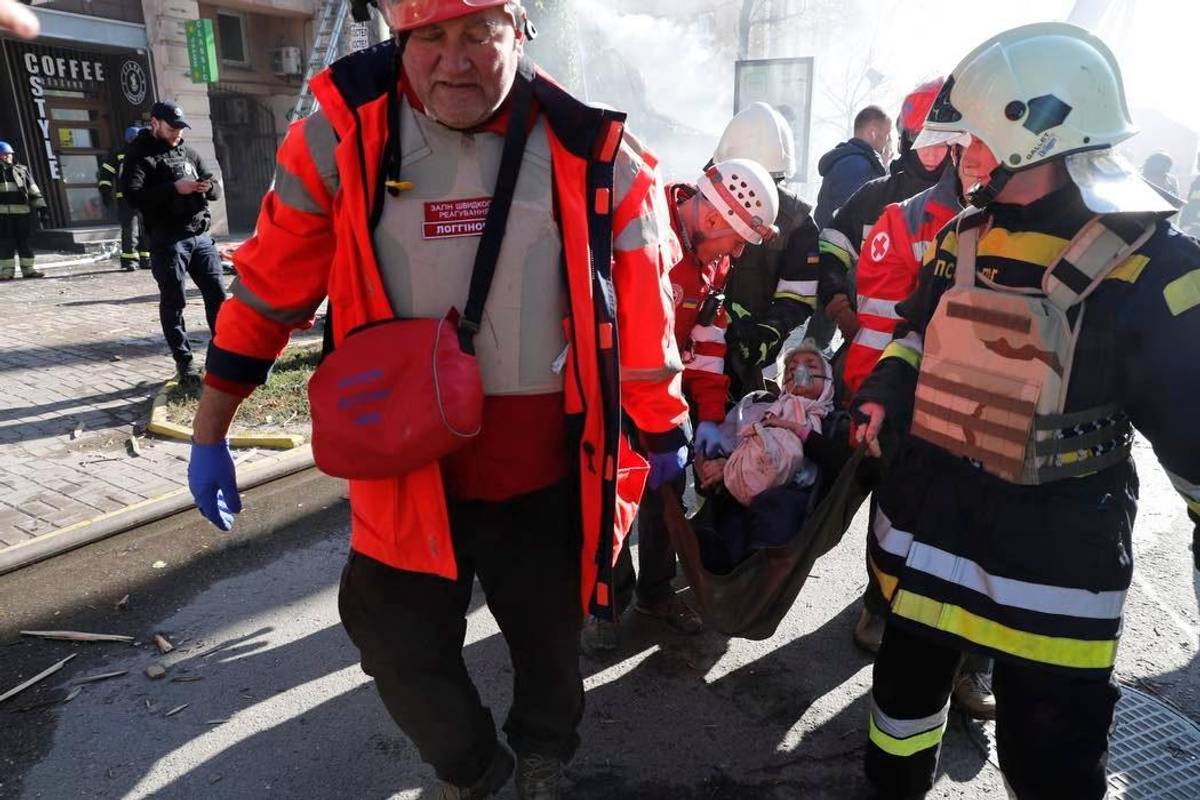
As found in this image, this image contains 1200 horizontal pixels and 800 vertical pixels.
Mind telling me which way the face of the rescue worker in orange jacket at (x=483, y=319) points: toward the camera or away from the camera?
toward the camera

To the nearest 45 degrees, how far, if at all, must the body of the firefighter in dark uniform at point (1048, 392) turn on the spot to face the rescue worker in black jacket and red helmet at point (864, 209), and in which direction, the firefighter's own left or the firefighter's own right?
approximately 90° to the firefighter's own right

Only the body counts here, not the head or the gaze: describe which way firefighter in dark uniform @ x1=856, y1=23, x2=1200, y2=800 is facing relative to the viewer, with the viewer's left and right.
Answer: facing the viewer and to the left of the viewer

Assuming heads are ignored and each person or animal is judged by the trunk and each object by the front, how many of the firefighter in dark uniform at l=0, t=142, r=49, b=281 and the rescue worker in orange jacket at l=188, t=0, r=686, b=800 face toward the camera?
2

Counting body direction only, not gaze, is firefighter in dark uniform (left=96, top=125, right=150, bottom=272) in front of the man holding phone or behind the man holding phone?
behind

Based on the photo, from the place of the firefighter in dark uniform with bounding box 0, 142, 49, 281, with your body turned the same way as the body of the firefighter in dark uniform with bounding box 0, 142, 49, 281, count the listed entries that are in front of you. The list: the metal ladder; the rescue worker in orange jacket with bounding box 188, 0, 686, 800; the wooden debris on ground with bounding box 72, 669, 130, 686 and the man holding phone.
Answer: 3

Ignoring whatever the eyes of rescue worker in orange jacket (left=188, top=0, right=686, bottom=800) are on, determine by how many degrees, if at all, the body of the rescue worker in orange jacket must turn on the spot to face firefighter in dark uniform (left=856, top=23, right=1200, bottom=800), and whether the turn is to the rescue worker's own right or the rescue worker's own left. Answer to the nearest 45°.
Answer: approximately 90° to the rescue worker's own left

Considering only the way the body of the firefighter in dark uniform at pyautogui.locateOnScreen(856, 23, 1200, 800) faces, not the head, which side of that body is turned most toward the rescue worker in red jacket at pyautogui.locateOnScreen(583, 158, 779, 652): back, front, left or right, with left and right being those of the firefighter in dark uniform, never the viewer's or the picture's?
right

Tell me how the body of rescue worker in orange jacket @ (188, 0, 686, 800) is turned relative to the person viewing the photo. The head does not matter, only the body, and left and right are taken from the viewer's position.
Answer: facing the viewer

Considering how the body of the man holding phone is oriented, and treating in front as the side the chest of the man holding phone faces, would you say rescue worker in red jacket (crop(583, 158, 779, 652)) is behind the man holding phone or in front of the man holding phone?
in front

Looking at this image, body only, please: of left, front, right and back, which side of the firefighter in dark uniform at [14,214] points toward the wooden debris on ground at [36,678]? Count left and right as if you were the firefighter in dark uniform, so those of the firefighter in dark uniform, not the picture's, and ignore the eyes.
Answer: front

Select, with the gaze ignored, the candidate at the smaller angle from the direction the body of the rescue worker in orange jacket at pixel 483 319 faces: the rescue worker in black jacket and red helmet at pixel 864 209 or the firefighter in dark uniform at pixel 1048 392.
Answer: the firefighter in dark uniform

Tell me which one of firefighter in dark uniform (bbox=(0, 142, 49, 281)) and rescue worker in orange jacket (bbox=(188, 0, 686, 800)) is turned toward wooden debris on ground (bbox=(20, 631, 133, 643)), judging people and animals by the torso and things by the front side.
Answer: the firefighter in dark uniform

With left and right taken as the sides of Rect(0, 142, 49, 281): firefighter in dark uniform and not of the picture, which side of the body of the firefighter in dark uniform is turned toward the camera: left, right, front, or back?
front

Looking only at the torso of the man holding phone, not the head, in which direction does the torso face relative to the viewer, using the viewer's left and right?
facing the viewer and to the right of the viewer

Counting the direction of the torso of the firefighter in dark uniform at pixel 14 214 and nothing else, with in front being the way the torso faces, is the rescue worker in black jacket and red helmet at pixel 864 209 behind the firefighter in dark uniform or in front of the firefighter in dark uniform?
in front
